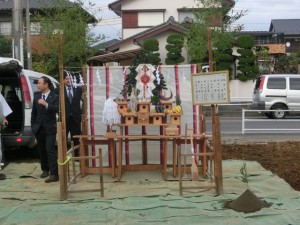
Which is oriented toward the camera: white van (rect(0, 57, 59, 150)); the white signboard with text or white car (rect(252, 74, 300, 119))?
the white signboard with text

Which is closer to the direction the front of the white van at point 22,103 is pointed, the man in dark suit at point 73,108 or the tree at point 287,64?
the tree

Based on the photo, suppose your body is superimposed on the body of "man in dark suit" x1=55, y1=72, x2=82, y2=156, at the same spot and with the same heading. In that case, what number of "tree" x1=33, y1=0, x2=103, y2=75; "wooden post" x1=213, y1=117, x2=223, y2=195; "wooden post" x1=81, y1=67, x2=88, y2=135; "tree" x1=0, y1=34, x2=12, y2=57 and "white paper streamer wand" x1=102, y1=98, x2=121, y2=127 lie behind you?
2

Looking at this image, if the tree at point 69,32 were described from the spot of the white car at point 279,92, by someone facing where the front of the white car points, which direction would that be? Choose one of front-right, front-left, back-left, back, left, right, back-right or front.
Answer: back

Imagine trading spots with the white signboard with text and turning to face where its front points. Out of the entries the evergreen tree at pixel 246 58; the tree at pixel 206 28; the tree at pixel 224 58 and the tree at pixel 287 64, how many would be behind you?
4

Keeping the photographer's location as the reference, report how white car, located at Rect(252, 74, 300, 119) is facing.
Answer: facing to the right of the viewer

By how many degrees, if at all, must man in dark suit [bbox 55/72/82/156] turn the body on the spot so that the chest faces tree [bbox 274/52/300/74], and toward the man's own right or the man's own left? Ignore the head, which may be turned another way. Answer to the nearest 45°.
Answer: approximately 135° to the man's own left

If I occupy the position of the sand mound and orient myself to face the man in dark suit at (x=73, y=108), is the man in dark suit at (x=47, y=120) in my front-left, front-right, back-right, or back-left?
front-left

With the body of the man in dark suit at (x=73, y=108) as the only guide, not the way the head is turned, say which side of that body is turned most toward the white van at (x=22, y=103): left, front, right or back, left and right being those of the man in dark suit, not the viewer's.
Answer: right

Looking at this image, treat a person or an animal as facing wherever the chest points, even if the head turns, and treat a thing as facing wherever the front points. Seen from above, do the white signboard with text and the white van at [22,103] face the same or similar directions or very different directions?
very different directions

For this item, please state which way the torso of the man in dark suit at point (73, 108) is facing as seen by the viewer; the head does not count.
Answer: toward the camera

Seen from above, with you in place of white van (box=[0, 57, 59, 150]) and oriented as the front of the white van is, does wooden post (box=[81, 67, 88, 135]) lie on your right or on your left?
on your right

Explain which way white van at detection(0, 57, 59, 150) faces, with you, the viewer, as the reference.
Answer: facing away from the viewer and to the right of the viewer
